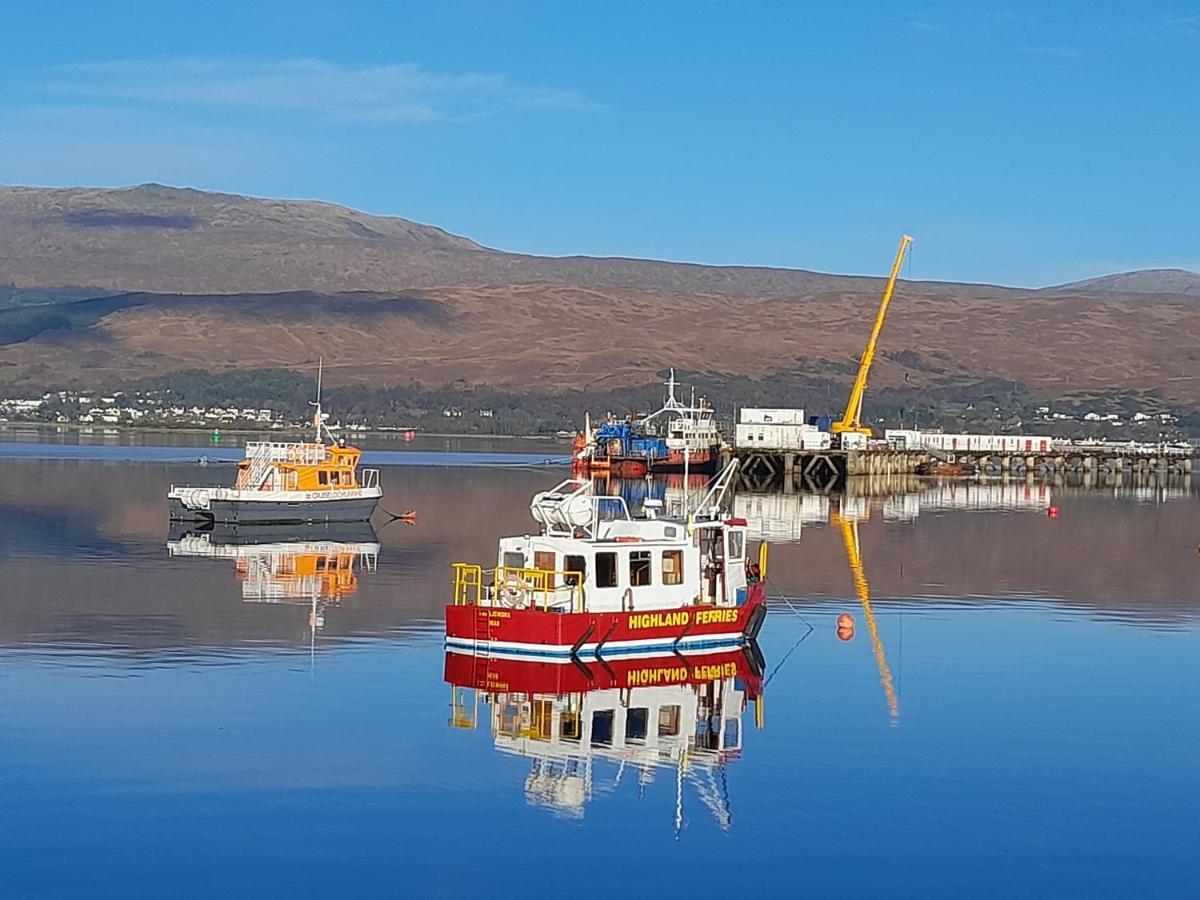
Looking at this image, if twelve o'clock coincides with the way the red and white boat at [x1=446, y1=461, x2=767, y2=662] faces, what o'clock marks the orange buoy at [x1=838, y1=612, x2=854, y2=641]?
The orange buoy is roughly at 12 o'clock from the red and white boat.

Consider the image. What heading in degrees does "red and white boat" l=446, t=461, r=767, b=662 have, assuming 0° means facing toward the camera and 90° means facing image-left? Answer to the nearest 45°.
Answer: approximately 225°
